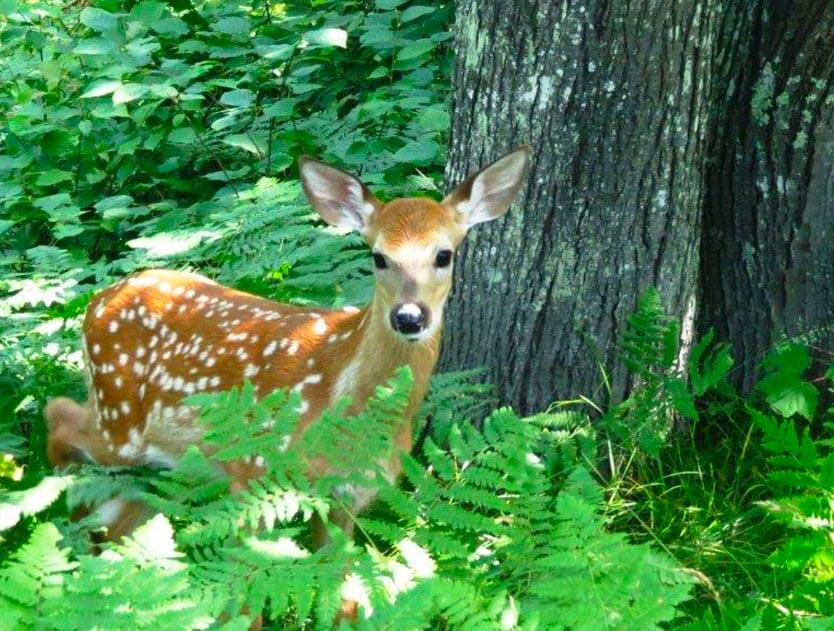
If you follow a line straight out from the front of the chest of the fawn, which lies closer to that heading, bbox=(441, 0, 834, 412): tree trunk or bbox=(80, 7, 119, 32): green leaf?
the tree trunk

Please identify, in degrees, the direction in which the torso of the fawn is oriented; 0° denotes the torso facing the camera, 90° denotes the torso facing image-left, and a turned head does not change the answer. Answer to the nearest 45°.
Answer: approximately 315°

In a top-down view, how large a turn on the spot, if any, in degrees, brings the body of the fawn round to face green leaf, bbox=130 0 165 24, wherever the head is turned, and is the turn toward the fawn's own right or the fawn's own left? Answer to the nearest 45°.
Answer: approximately 135° to the fawn's own left

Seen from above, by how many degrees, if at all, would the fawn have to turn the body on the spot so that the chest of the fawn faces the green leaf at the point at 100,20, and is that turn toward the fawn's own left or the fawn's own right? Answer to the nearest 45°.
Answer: approximately 135° to the fawn's own left

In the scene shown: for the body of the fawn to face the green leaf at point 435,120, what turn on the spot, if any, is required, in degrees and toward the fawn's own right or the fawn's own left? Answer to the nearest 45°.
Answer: approximately 90° to the fawn's own left

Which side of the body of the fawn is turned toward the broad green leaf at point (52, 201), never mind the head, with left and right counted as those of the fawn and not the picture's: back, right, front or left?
back

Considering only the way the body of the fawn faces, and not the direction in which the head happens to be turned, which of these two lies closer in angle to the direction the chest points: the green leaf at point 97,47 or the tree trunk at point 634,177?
the tree trunk

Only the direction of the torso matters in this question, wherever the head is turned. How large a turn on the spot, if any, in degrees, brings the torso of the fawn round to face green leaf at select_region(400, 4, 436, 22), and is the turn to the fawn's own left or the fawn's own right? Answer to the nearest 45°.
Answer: approximately 135° to the fawn's own left
